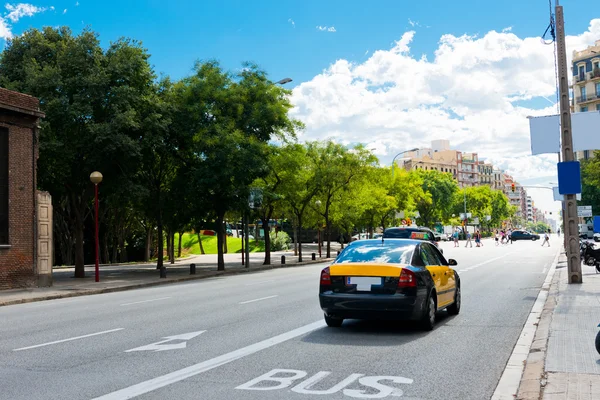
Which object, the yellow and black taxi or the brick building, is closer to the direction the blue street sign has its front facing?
the yellow and black taxi

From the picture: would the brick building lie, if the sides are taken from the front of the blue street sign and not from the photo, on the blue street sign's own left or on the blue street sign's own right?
on the blue street sign's own right

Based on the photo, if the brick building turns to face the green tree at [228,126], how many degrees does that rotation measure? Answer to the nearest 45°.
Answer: approximately 90° to its left

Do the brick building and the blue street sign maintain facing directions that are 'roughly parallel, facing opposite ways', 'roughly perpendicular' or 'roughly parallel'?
roughly perpendicular

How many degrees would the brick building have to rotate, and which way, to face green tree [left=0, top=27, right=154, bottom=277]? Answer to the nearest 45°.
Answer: approximately 90° to its left

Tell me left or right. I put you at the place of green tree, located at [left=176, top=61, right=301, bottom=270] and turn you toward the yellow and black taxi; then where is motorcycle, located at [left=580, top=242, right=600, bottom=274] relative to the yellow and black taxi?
left

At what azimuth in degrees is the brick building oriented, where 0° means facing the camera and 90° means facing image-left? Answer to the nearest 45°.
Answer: approximately 315°

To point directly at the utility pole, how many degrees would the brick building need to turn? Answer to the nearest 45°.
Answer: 0° — it already faces it

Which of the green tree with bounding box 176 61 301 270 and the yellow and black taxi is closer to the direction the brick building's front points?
the yellow and black taxi
